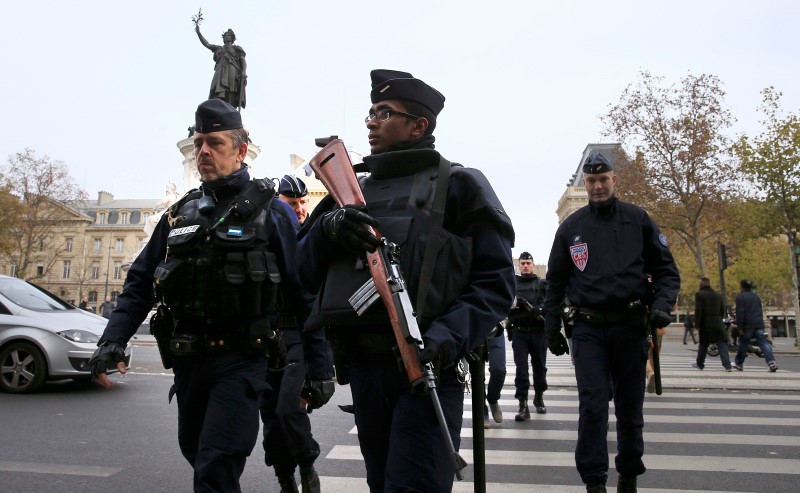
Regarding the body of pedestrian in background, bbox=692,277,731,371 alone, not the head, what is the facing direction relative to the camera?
away from the camera

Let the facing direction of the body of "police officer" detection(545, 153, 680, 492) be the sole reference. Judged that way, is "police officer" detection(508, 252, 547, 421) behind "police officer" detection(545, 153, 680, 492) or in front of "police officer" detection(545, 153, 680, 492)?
behind

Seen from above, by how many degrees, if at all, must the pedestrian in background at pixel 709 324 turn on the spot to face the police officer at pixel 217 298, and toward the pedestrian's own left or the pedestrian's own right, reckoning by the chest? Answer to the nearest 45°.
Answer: approximately 180°

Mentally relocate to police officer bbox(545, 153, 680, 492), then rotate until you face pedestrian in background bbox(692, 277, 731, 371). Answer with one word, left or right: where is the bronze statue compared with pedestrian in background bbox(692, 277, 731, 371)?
left

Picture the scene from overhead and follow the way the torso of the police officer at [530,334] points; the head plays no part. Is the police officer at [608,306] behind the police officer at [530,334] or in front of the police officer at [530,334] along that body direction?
in front

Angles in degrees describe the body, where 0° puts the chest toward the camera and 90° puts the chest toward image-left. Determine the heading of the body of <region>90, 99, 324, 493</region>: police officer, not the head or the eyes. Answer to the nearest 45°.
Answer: approximately 45°

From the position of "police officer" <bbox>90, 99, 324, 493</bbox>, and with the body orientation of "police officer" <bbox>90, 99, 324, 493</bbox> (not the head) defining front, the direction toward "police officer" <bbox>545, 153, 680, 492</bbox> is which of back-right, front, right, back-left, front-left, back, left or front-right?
back-left

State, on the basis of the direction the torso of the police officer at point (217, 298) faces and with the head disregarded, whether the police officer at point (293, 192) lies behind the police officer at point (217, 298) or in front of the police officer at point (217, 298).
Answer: behind

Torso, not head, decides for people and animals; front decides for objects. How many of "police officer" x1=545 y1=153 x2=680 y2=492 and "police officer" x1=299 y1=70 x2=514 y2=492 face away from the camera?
0

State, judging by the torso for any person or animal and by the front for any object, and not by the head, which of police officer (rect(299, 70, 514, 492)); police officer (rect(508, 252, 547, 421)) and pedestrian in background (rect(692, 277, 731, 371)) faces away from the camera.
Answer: the pedestrian in background

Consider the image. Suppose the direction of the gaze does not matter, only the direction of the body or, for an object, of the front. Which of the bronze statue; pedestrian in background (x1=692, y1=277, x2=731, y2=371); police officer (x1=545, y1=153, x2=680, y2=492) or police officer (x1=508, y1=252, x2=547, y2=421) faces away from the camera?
the pedestrian in background

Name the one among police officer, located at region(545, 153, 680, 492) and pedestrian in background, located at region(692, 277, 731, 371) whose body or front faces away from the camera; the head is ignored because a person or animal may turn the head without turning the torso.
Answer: the pedestrian in background
